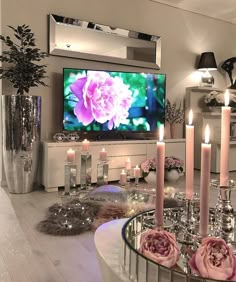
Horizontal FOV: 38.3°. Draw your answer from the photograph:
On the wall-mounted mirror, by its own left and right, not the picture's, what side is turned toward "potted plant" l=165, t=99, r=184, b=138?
left

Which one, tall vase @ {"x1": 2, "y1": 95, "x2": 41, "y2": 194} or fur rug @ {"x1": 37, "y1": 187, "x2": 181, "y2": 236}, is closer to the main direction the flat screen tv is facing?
the fur rug

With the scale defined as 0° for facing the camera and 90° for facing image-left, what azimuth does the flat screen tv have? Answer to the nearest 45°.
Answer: approximately 0°

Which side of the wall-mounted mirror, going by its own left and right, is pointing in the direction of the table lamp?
left

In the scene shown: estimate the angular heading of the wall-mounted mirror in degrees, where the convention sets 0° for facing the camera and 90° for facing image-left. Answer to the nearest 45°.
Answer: approximately 315°

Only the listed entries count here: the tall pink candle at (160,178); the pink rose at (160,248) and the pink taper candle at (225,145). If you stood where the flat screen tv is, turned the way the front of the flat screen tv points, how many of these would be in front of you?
3

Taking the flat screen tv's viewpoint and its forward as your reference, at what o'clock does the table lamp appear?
The table lamp is roughly at 8 o'clock from the flat screen tv.

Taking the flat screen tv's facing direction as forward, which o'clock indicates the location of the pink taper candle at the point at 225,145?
The pink taper candle is roughly at 12 o'clock from the flat screen tv.

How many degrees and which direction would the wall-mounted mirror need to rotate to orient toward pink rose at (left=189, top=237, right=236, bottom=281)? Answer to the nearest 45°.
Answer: approximately 45° to its right

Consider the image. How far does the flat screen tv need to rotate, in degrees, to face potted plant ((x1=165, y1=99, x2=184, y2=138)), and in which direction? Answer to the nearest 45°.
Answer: approximately 135° to its left
